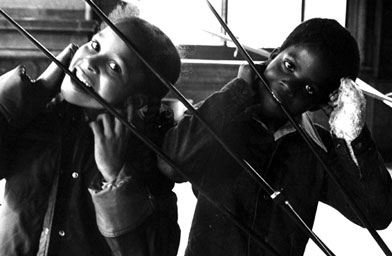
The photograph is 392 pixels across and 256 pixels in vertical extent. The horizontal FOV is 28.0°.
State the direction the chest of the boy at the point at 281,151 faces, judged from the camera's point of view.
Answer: toward the camera
